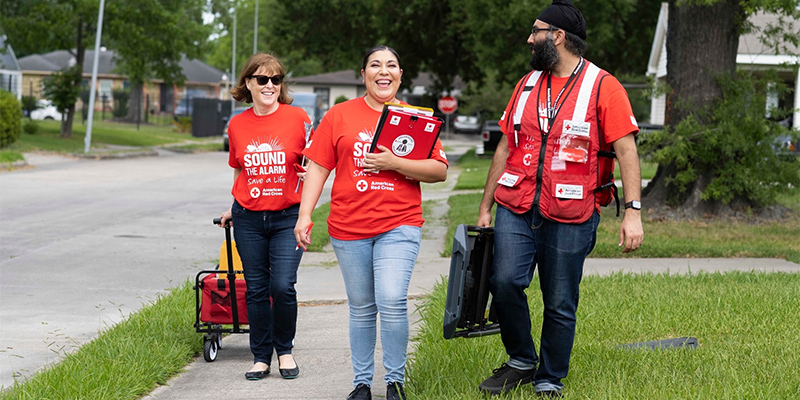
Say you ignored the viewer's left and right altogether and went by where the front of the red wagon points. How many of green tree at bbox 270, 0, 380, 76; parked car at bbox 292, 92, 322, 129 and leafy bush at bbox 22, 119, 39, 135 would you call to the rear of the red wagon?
3

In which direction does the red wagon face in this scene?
toward the camera

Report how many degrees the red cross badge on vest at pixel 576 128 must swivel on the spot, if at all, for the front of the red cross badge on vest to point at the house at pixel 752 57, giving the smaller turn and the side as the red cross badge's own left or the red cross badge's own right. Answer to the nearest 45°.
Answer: approximately 180°

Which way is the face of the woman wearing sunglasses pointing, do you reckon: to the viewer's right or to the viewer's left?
to the viewer's right

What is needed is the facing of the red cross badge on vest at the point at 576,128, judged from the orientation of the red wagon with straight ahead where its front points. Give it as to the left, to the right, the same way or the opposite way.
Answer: the same way

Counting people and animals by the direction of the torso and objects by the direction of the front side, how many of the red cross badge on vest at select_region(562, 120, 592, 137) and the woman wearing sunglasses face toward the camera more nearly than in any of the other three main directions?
2

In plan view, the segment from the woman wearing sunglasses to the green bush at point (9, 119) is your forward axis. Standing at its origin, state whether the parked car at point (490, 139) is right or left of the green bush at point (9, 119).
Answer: right

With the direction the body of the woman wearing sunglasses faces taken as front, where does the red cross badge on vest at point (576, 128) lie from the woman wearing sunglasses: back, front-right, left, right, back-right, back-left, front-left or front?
front-left

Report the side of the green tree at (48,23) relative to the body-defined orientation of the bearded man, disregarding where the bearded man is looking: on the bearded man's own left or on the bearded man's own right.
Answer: on the bearded man's own right

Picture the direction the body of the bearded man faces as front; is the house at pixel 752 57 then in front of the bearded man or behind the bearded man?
behind

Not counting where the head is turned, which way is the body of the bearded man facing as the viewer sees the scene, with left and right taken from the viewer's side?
facing the viewer and to the left of the viewer

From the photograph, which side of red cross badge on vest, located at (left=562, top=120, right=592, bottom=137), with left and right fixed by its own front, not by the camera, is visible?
front
